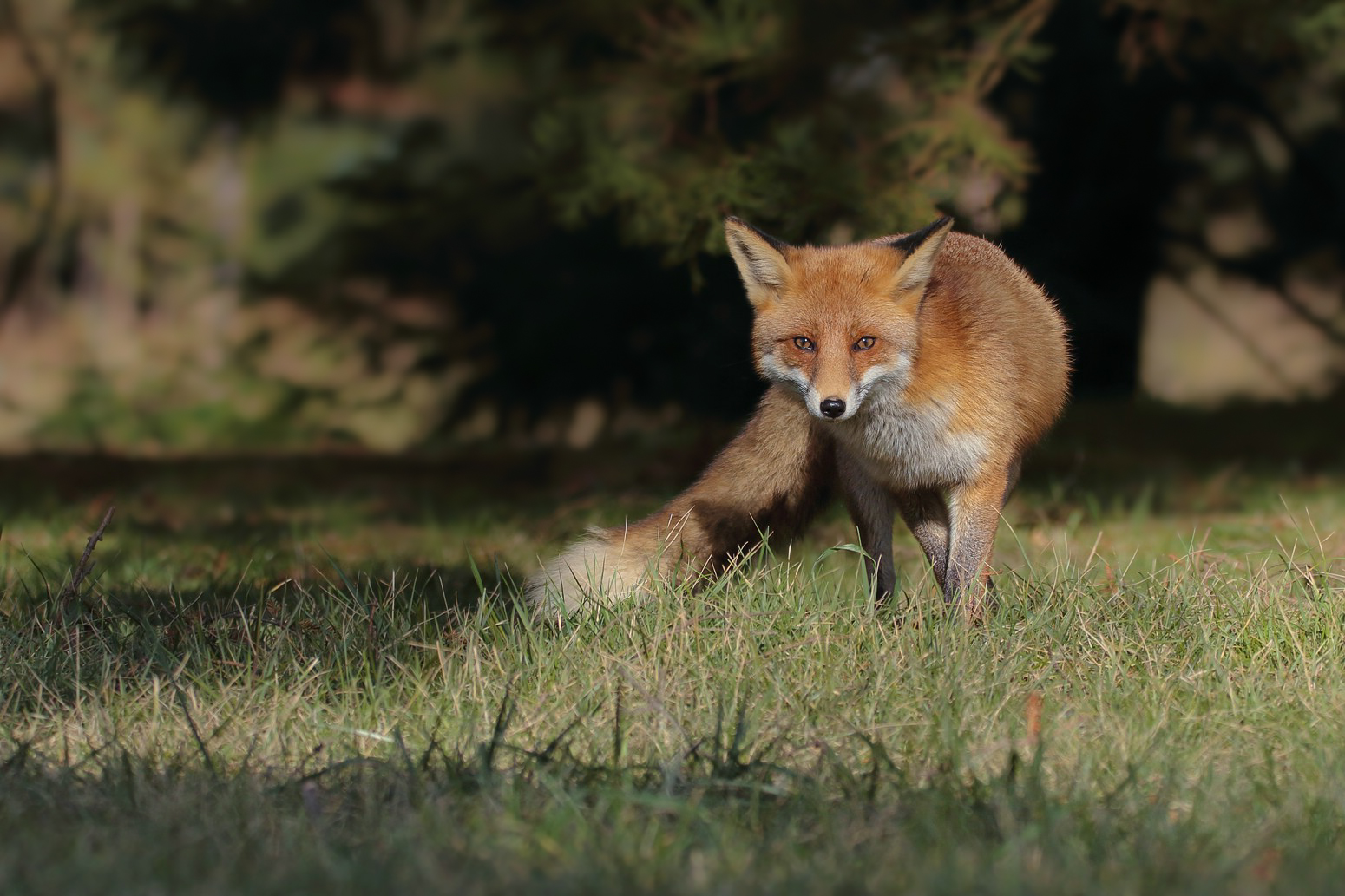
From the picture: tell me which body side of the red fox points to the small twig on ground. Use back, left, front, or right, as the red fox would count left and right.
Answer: right

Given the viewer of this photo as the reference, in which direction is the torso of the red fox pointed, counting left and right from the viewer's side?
facing the viewer
